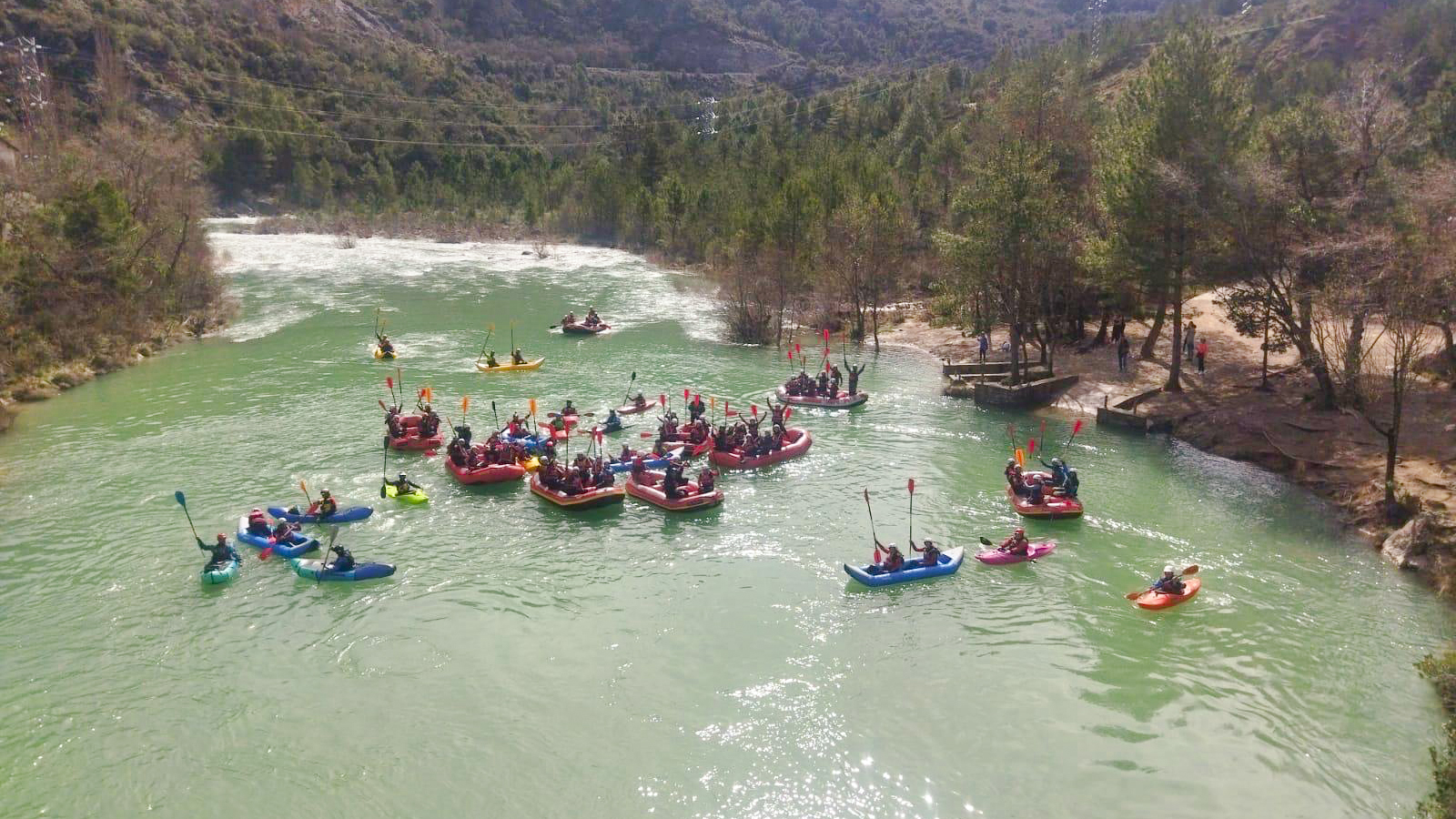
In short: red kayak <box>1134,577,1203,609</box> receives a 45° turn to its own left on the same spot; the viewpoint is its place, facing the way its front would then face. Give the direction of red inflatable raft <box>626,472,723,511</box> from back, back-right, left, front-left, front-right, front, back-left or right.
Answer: right

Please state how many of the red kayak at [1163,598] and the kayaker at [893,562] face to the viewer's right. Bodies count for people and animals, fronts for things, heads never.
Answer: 0

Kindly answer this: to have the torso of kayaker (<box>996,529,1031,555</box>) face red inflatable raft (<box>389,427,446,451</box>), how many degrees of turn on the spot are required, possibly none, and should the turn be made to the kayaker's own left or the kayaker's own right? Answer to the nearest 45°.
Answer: approximately 45° to the kayaker's own right

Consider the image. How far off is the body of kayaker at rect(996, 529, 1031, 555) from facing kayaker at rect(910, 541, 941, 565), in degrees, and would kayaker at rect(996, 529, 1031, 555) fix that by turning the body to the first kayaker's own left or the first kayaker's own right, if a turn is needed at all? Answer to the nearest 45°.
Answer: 0° — they already face them

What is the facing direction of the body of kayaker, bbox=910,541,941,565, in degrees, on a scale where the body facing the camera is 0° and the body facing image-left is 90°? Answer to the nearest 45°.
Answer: approximately 45°

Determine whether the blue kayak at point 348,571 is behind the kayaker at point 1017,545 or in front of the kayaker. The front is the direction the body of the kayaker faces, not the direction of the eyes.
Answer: in front

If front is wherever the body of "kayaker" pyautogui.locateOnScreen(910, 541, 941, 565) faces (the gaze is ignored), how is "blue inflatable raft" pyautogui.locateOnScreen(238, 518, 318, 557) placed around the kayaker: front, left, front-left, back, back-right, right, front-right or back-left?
front-right

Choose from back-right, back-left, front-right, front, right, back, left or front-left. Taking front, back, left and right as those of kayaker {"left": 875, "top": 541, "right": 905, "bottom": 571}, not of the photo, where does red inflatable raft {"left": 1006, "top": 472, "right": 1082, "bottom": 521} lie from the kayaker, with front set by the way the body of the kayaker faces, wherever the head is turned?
back

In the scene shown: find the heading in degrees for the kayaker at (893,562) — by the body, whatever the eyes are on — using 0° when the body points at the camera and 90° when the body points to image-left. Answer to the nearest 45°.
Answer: approximately 45°

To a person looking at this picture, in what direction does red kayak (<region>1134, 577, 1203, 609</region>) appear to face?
facing the viewer and to the left of the viewer

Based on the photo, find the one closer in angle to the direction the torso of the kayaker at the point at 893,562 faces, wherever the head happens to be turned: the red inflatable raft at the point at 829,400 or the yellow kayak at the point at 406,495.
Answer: the yellow kayak

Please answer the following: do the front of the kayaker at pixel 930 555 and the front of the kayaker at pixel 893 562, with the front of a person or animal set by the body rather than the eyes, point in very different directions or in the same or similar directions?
same or similar directions

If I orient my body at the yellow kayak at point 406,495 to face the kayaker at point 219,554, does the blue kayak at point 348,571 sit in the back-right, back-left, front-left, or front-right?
front-left

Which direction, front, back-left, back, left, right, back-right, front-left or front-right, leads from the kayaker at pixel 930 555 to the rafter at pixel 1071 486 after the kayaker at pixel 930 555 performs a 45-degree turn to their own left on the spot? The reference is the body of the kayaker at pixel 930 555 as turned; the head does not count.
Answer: back-left

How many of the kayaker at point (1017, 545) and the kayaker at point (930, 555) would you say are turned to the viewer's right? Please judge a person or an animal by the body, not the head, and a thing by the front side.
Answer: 0
